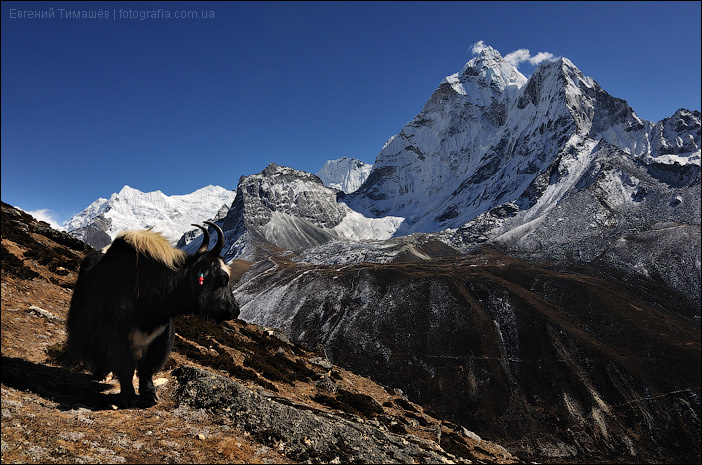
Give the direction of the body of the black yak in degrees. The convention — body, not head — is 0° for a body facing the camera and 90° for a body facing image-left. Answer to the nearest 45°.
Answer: approximately 315°
